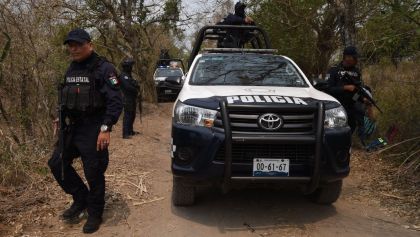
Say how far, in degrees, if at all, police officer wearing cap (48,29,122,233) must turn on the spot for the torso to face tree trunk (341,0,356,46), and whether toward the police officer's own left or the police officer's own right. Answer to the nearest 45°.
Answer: approximately 180°

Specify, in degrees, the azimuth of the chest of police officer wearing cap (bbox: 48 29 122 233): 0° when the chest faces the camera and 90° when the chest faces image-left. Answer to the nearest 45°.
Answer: approximately 45°

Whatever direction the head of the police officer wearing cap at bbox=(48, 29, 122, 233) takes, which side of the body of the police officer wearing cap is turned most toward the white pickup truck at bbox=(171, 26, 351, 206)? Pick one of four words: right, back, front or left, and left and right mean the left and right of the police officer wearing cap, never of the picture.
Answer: left

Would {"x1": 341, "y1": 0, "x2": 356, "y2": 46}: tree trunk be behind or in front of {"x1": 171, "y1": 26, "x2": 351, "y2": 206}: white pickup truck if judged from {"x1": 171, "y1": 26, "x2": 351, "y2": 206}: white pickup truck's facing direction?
behind

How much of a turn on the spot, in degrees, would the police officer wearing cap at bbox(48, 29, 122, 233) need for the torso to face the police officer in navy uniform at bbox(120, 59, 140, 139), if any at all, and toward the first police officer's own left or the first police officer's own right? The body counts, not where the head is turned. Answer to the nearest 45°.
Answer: approximately 135° to the first police officer's own right

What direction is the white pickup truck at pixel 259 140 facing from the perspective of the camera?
toward the camera

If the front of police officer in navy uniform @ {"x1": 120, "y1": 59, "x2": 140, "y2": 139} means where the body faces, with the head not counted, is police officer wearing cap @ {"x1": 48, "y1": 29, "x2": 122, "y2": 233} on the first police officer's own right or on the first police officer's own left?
on the first police officer's own right

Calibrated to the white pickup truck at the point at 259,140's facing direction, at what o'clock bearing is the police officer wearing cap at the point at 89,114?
The police officer wearing cap is roughly at 1 o'clock from the white pickup truck.
